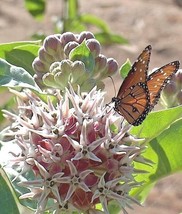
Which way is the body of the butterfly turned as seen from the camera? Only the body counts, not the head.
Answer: to the viewer's left
